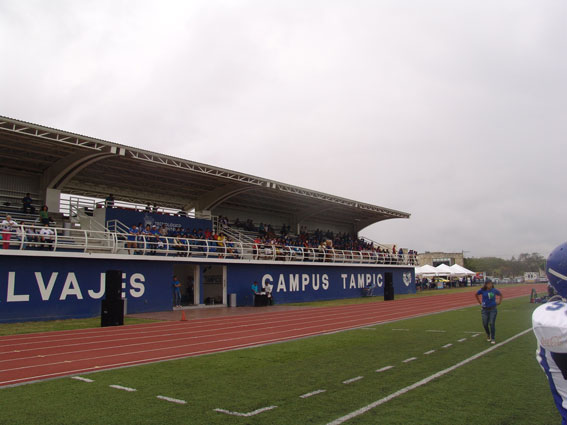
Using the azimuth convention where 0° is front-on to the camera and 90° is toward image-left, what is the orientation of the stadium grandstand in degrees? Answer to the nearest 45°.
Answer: approximately 315°

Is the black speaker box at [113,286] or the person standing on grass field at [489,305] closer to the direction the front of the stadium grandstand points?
the person standing on grass field

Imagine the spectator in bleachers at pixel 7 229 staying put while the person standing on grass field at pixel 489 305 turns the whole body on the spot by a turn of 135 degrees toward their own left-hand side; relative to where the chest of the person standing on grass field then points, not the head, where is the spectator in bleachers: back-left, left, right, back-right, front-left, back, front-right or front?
back-left

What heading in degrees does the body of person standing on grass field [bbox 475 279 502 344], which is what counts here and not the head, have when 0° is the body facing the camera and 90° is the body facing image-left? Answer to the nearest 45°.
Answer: approximately 0°

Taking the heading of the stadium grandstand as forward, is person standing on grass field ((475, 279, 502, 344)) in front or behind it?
in front

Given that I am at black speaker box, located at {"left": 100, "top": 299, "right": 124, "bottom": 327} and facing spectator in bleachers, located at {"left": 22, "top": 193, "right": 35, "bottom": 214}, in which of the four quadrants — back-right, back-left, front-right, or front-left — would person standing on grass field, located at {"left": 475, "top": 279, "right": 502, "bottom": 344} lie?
back-right

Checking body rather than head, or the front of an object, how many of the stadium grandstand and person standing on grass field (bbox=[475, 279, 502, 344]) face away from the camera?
0

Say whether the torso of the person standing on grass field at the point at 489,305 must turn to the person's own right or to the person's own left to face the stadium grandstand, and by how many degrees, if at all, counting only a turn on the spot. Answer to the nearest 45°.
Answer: approximately 135° to the person's own right

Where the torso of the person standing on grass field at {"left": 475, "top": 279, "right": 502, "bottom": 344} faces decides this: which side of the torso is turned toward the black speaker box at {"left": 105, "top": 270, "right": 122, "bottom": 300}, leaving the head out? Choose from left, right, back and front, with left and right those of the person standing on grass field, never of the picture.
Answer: right
